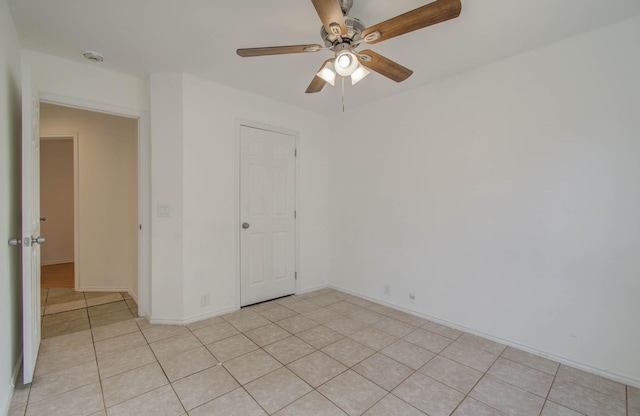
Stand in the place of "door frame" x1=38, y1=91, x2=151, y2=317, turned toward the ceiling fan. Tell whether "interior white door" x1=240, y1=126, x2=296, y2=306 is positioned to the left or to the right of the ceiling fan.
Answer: left

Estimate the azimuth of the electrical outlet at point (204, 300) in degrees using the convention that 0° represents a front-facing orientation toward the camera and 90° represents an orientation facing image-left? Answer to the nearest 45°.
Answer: approximately 315°

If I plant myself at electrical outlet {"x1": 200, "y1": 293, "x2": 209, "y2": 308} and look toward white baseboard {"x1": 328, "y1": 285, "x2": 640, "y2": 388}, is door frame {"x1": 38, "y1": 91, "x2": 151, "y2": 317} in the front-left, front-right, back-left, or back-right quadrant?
back-right

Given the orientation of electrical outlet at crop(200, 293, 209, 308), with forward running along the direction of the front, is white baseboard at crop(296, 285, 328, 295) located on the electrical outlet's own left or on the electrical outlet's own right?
on the electrical outlet's own left

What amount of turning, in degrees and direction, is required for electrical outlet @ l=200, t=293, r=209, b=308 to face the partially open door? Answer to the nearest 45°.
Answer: approximately 90° to its right
